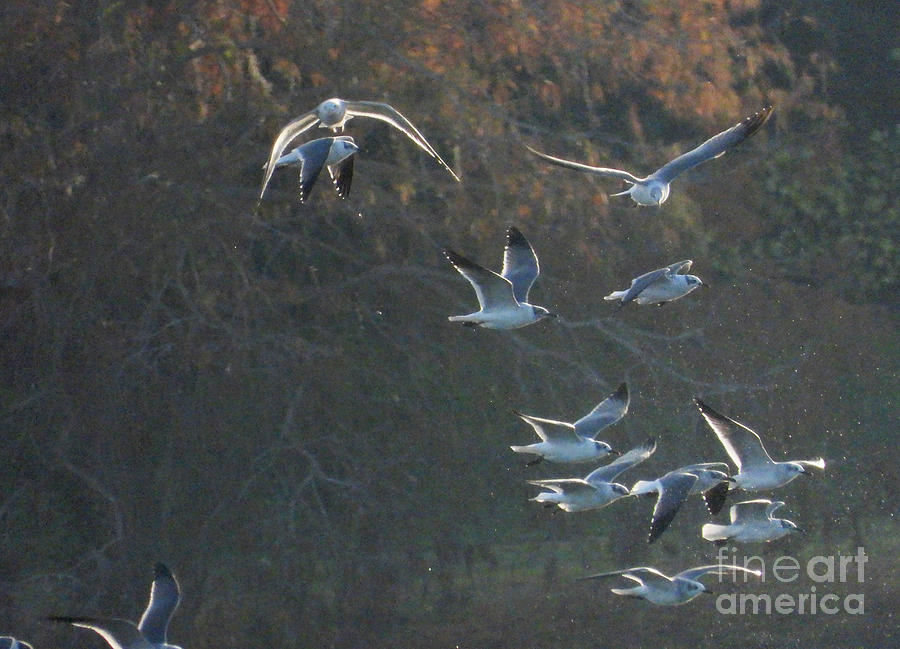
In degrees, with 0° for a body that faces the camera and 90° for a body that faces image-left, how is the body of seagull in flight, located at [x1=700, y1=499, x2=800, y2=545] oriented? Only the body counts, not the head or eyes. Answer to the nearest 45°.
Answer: approximately 270°

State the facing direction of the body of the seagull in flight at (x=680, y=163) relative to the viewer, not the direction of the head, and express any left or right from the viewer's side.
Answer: facing the viewer and to the right of the viewer

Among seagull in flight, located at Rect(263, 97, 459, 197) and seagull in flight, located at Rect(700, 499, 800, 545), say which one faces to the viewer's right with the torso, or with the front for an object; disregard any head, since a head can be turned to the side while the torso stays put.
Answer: seagull in flight, located at Rect(700, 499, 800, 545)

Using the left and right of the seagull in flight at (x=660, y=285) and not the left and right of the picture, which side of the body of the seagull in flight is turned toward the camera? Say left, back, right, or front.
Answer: right

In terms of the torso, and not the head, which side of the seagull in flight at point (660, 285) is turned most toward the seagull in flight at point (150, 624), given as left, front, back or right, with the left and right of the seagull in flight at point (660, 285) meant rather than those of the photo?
back

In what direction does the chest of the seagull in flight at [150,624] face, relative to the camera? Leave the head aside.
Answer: to the viewer's right

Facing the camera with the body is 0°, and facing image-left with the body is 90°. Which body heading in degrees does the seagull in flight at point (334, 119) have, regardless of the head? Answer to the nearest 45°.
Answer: approximately 0°
